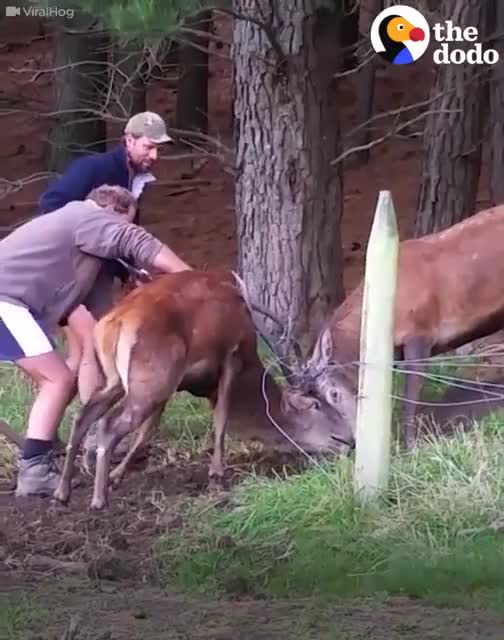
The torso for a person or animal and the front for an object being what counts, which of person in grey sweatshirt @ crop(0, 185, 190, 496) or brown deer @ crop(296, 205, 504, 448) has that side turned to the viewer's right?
the person in grey sweatshirt

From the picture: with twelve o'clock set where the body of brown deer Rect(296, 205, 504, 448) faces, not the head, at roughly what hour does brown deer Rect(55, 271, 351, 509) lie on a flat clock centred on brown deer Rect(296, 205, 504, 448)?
brown deer Rect(55, 271, 351, 509) is roughly at 11 o'clock from brown deer Rect(296, 205, 504, 448).

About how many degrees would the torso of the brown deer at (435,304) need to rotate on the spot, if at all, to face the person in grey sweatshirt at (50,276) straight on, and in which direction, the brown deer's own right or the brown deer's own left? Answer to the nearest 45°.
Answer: approximately 45° to the brown deer's own left

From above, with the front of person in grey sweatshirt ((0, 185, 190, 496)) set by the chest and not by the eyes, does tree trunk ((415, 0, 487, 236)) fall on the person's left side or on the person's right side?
on the person's left side

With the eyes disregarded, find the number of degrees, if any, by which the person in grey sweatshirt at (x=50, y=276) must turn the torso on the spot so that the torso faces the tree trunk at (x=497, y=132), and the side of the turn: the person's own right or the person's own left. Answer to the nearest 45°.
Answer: approximately 45° to the person's own left

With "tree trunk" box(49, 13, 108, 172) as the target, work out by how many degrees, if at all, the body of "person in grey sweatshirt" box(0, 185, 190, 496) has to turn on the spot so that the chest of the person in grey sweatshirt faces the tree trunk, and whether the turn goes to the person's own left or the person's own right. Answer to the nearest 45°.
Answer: approximately 90° to the person's own left

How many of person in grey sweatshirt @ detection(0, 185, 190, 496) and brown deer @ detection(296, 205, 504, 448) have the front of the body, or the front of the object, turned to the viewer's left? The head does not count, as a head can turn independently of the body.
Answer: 1

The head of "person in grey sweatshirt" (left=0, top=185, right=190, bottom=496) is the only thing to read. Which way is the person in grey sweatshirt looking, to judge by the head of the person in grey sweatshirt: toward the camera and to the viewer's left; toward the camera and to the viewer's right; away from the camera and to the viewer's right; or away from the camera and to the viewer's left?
away from the camera and to the viewer's right

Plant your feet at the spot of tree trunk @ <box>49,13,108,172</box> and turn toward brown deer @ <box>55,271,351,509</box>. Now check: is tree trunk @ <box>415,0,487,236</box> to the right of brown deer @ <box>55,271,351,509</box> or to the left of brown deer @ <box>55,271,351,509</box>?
left

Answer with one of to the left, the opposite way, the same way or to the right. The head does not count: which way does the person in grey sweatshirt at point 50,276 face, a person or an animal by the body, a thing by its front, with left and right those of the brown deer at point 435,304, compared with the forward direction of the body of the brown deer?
the opposite way

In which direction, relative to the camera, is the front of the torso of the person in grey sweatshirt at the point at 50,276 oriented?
to the viewer's right

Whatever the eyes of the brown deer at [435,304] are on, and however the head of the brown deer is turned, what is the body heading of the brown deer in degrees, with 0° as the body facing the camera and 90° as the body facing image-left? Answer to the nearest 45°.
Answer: approximately 90°
